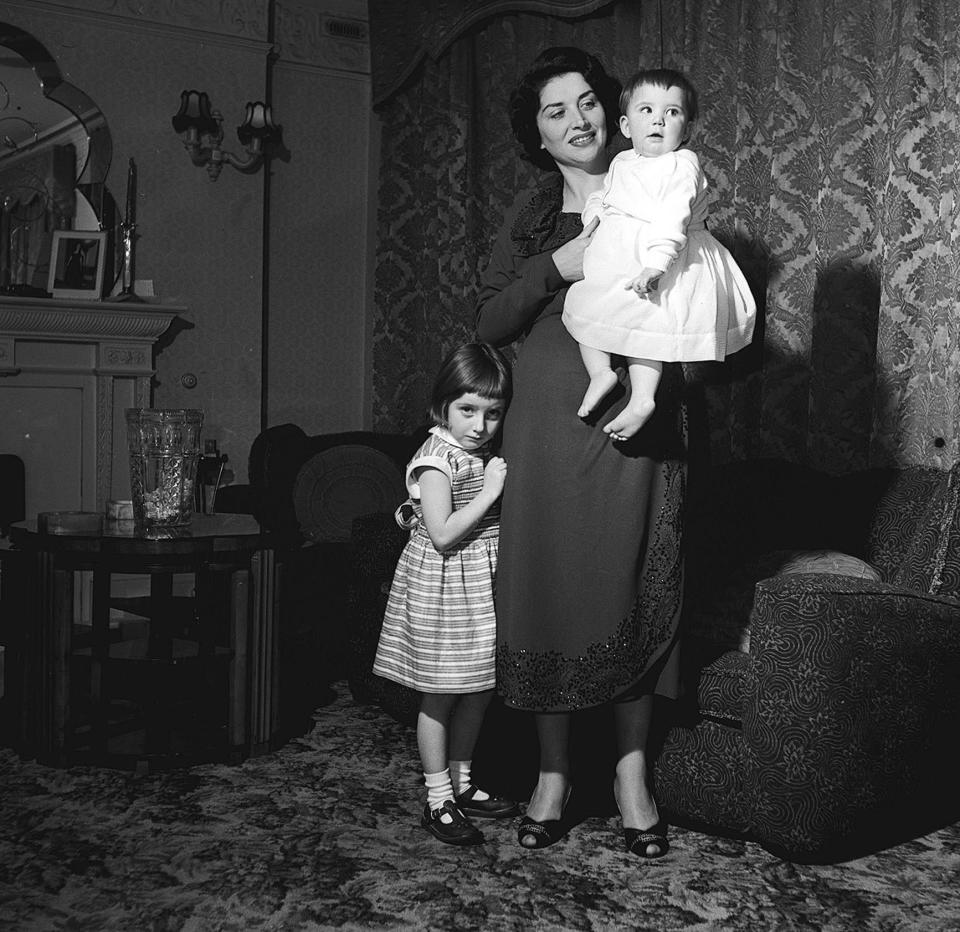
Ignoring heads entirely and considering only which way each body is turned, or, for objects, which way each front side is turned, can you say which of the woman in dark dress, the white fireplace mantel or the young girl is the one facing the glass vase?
the white fireplace mantel

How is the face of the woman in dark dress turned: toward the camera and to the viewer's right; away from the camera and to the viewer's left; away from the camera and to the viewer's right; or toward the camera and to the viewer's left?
toward the camera and to the viewer's right

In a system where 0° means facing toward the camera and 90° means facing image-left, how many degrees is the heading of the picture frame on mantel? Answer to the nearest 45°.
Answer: approximately 0°

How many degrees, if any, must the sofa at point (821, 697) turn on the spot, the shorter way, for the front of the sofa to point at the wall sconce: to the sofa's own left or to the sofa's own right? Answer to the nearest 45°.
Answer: approximately 90° to the sofa's own right

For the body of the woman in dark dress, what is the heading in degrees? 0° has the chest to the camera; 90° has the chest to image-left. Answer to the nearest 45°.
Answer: approximately 0°
